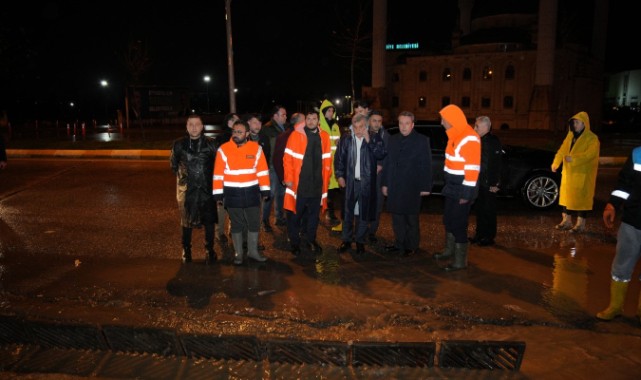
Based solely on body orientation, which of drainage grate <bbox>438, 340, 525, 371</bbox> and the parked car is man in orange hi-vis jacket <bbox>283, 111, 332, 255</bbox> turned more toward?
the drainage grate

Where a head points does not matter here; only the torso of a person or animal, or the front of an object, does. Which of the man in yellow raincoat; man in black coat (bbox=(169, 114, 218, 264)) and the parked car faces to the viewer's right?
the parked car

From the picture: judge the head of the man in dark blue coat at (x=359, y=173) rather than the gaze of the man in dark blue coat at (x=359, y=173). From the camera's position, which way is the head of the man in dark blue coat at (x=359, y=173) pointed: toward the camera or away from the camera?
toward the camera

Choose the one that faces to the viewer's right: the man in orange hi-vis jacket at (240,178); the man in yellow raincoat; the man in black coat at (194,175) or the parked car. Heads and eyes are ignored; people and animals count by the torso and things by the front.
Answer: the parked car

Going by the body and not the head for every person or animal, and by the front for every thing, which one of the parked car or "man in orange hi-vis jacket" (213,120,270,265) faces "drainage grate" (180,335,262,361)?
the man in orange hi-vis jacket

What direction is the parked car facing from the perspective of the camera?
to the viewer's right

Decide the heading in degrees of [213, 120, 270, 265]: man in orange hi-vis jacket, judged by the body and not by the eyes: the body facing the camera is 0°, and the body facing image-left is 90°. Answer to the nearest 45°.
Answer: approximately 0°

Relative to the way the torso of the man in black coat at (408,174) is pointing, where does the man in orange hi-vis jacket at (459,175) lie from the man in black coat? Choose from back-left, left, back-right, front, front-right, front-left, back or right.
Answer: left

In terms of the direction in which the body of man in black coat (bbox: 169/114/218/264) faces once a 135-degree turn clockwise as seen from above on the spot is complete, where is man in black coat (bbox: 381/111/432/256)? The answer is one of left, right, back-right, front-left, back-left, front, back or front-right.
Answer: back-right

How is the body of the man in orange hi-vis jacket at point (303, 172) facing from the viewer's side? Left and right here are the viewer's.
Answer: facing the viewer and to the right of the viewer

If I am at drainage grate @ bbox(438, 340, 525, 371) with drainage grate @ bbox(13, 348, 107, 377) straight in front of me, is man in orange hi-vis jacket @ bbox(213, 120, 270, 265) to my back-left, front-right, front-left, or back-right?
front-right

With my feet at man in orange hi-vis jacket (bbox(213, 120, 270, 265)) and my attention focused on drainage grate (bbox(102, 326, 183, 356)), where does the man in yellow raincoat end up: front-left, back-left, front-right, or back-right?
back-left

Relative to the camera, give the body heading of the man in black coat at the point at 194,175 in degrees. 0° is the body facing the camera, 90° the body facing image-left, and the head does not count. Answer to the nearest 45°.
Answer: approximately 0°

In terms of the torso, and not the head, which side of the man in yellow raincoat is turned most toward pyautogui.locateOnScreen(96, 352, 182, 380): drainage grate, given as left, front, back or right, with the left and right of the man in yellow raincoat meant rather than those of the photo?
front

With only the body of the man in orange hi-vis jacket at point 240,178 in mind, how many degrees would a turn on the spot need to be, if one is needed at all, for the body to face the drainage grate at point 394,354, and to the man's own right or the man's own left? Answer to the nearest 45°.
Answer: approximately 45° to the man's own left
